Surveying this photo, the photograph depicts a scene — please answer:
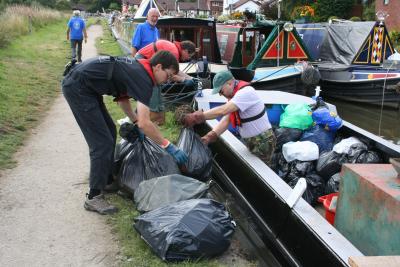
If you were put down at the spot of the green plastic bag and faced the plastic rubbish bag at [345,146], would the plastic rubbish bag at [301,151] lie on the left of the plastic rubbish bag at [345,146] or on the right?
right

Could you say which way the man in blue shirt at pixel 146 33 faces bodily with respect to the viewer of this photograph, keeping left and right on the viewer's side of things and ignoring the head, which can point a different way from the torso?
facing the viewer and to the right of the viewer

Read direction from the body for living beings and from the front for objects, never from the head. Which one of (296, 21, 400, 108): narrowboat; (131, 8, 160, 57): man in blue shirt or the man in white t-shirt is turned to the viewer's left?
the man in white t-shirt

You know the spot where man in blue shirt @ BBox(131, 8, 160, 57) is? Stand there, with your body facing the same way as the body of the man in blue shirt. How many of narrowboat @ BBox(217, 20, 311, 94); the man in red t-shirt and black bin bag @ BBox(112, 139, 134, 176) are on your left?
1

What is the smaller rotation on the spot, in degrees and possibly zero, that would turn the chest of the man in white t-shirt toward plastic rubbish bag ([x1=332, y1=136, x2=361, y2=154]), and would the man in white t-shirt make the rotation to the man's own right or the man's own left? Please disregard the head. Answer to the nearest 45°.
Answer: approximately 180°

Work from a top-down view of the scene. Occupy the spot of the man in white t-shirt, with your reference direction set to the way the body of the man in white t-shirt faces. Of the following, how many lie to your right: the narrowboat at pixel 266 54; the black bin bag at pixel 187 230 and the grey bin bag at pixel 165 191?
1

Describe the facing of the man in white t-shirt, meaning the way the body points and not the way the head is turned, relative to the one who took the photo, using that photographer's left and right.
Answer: facing to the left of the viewer

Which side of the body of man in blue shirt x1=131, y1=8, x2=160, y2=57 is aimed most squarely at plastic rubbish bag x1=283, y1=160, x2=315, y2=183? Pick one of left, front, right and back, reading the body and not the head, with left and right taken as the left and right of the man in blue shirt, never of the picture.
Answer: front

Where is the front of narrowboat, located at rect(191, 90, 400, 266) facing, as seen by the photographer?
facing away from the viewer and to the left of the viewer

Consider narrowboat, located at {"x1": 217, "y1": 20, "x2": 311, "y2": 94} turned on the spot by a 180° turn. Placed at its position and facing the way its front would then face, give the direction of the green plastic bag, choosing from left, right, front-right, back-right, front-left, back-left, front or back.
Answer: back-left

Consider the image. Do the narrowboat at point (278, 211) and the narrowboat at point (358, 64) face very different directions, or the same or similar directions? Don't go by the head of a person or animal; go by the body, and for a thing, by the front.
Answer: very different directions

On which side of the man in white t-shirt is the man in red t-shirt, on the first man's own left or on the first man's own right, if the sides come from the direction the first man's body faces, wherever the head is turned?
on the first man's own right

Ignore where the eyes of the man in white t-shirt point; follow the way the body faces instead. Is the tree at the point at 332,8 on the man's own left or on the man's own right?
on the man's own right
